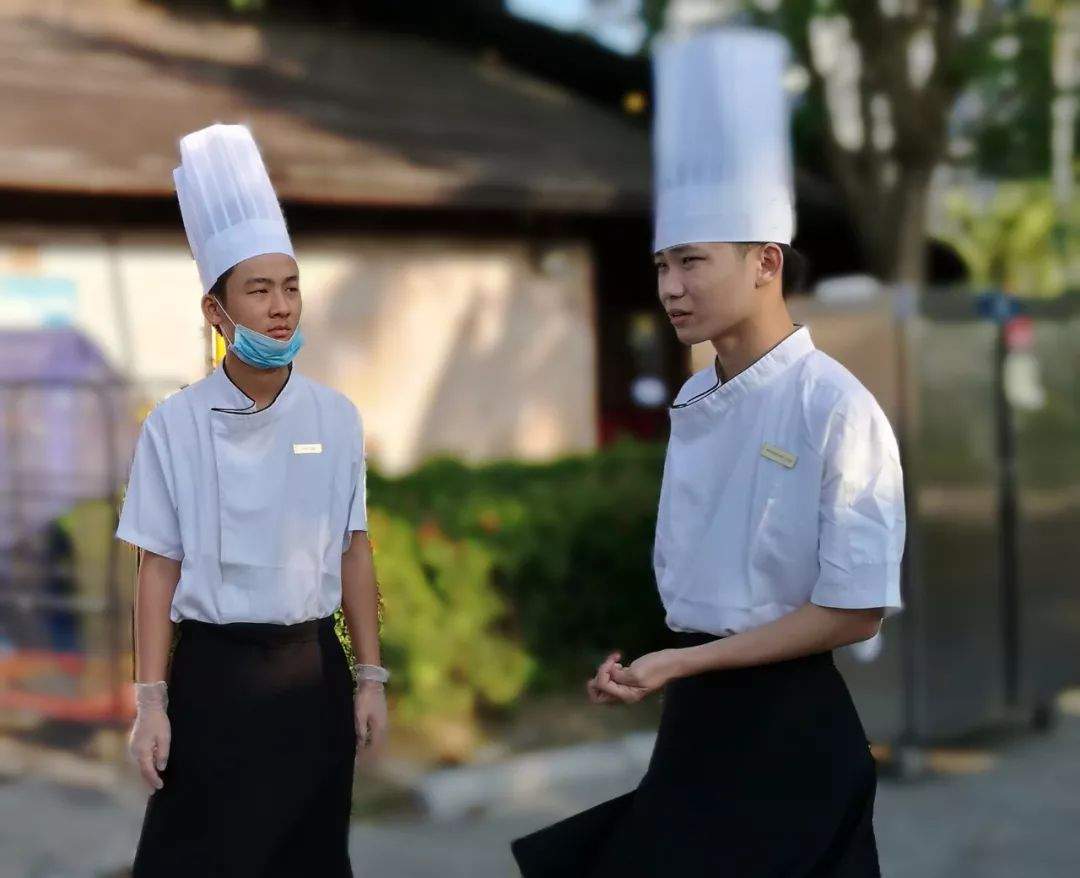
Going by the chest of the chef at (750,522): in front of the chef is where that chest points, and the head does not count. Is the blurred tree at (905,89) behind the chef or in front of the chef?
behind

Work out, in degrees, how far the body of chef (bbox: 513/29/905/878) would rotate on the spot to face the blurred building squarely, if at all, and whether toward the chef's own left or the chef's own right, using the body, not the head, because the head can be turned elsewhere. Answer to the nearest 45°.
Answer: approximately 135° to the chef's own right

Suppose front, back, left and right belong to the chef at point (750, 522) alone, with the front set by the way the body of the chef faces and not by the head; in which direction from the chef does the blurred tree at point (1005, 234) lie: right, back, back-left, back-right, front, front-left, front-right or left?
back-right

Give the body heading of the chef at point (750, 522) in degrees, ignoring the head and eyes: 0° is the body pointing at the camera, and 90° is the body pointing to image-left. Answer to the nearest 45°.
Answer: approximately 45°

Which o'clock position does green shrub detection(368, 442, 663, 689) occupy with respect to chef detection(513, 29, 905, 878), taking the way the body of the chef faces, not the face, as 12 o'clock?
The green shrub is roughly at 4 o'clock from the chef.

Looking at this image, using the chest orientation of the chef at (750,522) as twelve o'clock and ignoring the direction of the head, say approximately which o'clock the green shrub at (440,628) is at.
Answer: The green shrub is roughly at 4 o'clock from the chef.

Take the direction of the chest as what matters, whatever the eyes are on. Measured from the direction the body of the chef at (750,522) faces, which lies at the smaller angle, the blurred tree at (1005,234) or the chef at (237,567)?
the chef

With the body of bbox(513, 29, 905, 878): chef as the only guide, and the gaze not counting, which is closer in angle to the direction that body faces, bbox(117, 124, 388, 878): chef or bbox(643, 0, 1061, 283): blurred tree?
the chef

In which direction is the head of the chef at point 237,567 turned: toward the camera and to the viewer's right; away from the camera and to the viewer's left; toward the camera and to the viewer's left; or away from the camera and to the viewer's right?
toward the camera and to the viewer's right

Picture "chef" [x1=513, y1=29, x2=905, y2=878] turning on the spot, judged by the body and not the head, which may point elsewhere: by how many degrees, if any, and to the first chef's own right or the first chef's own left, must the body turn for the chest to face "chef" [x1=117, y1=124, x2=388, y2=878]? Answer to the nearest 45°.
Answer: approximately 45° to the first chef's own right
